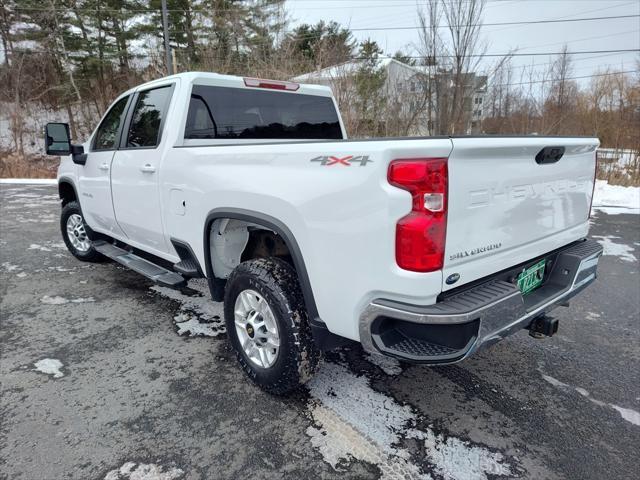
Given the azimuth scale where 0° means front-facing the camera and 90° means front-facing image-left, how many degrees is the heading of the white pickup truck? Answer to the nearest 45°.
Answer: approximately 135°
